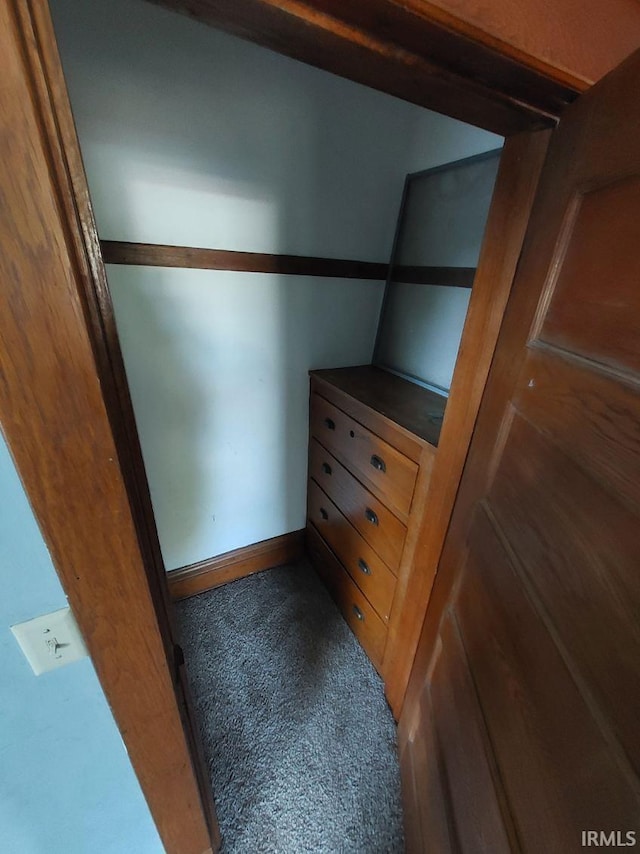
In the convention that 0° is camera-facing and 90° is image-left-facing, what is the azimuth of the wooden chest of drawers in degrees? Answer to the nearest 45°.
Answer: approximately 45°

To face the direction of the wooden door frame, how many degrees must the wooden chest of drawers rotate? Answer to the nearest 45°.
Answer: approximately 45° to its left

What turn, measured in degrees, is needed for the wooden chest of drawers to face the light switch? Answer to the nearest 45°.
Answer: approximately 45° to its left

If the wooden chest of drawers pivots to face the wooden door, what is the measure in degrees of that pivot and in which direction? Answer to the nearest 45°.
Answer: approximately 90° to its left
